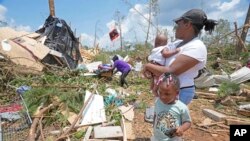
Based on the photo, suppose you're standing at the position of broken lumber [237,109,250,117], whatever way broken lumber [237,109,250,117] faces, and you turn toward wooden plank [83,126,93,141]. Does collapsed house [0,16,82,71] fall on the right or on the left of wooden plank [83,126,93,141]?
right

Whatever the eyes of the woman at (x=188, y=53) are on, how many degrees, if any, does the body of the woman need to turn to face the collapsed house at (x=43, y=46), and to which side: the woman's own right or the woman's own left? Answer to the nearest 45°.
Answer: approximately 45° to the woman's own right

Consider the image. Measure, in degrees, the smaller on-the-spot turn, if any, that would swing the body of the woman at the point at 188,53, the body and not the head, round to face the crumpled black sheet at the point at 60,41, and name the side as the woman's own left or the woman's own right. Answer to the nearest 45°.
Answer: approximately 45° to the woman's own right

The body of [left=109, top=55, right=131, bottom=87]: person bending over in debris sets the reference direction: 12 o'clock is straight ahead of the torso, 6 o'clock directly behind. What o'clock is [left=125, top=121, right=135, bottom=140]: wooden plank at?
The wooden plank is roughly at 9 o'clock from the person bending over in debris.

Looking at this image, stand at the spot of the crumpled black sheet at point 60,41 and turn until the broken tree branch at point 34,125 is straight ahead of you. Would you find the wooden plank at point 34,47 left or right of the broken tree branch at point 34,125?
right

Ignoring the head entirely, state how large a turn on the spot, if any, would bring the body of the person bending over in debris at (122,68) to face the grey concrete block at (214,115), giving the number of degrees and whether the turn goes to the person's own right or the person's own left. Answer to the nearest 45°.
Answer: approximately 135° to the person's own left

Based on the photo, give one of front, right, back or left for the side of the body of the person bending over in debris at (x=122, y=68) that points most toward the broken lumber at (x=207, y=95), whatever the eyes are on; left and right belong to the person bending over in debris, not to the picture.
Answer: back

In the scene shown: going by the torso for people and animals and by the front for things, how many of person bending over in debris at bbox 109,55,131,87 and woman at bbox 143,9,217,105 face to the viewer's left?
2

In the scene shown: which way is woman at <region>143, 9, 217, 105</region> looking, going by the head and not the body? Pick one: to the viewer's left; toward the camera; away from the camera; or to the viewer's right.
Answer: to the viewer's left

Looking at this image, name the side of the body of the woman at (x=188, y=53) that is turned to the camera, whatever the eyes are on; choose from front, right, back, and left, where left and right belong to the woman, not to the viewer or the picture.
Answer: left

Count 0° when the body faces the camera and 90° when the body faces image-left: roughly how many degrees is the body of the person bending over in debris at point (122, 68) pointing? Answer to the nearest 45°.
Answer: approximately 90°

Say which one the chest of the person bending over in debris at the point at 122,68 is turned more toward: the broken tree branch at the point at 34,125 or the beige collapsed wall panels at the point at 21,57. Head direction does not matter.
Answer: the beige collapsed wall panels
